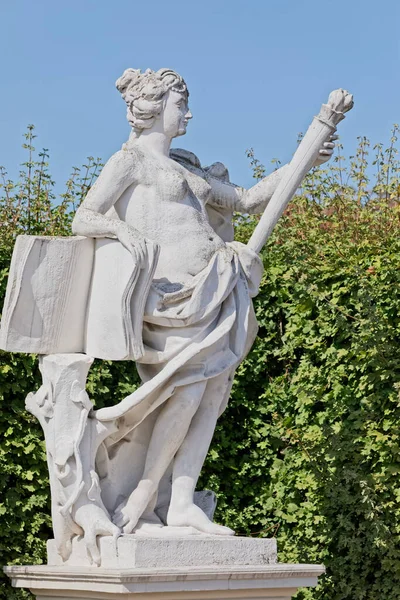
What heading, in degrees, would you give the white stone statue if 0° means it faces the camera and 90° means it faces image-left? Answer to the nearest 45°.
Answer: approximately 315°
